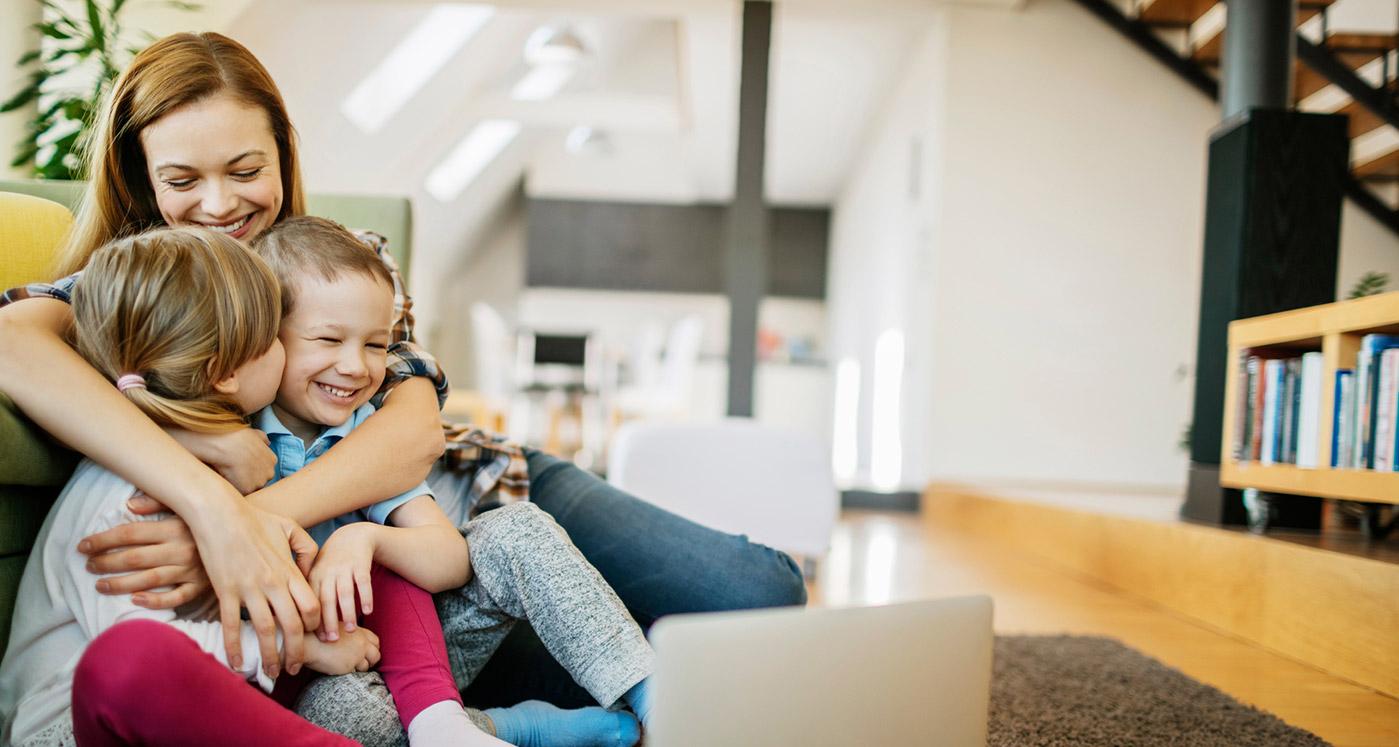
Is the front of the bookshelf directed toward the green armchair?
yes

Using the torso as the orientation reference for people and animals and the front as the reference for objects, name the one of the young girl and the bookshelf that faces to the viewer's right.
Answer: the young girl

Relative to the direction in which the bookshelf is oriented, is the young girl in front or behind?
in front

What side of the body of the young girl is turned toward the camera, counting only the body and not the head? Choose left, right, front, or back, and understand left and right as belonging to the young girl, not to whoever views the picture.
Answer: right

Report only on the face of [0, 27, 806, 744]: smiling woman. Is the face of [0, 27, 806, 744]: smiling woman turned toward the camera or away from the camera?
toward the camera

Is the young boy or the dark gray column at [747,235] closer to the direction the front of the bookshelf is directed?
the young boy

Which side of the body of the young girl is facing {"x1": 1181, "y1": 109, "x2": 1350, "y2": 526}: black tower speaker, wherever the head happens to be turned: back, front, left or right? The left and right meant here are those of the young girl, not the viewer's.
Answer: front

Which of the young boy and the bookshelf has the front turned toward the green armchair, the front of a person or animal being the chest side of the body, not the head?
the bookshelf

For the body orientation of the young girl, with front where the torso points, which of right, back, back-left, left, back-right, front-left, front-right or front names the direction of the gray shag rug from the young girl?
front

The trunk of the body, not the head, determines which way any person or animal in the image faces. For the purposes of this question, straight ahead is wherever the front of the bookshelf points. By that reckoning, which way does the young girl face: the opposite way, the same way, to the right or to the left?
the opposite way

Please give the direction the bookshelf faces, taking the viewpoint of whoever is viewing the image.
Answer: facing the viewer and to the left of the viewer

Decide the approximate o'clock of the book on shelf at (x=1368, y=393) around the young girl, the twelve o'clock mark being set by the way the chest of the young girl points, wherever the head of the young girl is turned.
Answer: The book on shelf is roughly at 12 o'clock from the young girl.

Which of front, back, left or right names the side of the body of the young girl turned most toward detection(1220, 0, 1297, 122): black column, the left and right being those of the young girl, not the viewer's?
front

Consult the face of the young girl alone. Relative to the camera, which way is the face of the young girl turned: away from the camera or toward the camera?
away from the camera

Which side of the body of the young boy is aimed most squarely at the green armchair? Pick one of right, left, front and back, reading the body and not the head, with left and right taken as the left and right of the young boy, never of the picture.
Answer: back

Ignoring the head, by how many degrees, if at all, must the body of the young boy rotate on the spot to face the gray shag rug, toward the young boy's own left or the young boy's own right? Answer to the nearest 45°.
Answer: approximately 45° to the young boy's own left

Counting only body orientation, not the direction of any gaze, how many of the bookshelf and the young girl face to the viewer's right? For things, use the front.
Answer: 1
